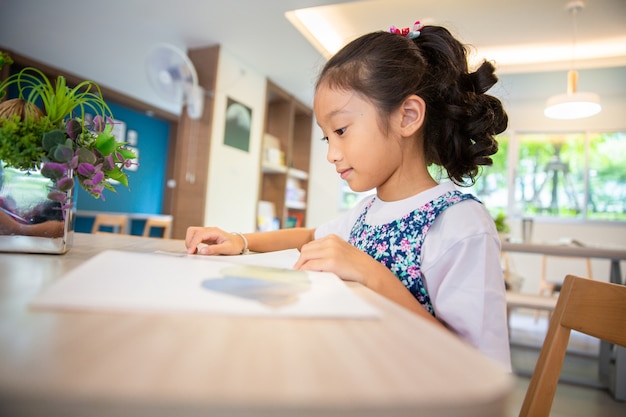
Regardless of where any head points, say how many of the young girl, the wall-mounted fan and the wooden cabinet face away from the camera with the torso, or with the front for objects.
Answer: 0

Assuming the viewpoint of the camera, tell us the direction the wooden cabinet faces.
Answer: facing the viewer and to the right of the viewer

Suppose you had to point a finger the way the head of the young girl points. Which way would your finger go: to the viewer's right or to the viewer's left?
to the viewer's left

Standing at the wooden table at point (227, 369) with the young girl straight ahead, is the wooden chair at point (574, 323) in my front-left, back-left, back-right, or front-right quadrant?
front-right

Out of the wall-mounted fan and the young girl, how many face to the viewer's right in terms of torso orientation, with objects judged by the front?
0

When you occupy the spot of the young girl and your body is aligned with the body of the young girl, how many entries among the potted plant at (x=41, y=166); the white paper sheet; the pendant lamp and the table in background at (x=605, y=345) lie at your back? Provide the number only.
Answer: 2

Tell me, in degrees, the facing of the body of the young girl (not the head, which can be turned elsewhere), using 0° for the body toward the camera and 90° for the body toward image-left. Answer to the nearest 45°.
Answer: approximately 45°

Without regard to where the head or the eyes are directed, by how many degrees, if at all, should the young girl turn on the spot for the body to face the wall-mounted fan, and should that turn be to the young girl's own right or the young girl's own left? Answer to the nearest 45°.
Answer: approximately 90° to the young girl's own right

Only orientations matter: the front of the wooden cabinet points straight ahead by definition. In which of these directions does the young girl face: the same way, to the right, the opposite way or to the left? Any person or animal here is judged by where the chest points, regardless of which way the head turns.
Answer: to the right

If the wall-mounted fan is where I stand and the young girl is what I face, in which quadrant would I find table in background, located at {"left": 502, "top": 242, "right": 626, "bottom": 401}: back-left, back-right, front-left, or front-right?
front-left

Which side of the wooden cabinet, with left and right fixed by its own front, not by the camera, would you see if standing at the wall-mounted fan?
right

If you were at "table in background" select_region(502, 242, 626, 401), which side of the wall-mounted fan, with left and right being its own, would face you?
left

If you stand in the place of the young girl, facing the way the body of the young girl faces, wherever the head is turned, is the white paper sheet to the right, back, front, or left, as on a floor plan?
front
